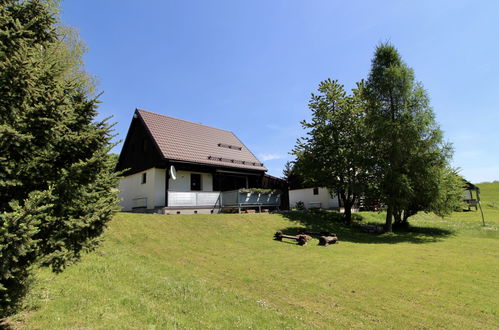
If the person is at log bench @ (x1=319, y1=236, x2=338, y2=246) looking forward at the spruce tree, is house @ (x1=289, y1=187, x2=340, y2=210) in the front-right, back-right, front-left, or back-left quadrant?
back-right

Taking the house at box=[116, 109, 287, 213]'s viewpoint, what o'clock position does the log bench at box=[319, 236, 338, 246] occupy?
The log bench is roughly at 12 o'clock from the house.

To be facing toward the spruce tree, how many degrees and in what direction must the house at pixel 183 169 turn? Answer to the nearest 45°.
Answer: approximately 45° to its right

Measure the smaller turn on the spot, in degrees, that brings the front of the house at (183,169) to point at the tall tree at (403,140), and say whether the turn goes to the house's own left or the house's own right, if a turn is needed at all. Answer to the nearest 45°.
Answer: approximately 45° to the house's own left

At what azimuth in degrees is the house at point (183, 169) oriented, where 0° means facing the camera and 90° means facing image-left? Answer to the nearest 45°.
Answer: approximately 315°

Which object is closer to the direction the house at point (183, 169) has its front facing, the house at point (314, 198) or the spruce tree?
the spruce tree

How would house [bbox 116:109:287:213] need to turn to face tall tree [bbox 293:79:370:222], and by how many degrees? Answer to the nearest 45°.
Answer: approximately 45° to its left

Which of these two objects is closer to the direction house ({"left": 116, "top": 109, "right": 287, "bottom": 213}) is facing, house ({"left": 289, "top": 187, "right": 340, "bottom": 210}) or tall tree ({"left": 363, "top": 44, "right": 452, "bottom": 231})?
the tall tree

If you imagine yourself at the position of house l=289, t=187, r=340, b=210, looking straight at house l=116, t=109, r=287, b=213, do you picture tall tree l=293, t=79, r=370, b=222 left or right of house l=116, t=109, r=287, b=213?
left

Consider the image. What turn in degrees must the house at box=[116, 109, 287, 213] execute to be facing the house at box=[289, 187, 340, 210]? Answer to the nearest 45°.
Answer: approximately 90° to its left
